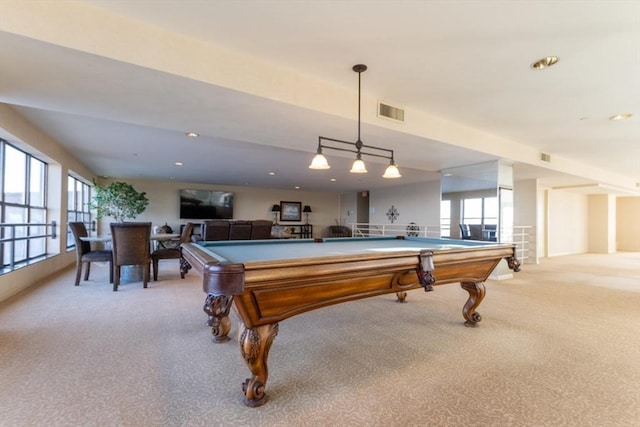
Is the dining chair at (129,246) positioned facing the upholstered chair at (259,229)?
no

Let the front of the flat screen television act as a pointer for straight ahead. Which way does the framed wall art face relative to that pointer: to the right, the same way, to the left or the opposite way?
the same way

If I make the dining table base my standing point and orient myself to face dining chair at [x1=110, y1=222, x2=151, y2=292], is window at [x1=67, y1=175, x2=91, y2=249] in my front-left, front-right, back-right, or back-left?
back-right

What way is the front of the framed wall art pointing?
toward the camera

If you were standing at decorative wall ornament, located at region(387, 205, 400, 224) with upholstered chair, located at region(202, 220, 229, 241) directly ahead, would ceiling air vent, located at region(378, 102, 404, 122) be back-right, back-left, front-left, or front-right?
front-left

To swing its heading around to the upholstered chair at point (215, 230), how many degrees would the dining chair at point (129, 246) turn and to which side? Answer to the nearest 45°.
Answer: approximately 45° to its right

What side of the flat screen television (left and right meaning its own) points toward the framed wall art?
left

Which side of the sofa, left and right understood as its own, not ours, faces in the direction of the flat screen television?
front

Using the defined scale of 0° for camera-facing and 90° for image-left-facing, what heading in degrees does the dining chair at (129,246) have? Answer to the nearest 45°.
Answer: approximately 180°

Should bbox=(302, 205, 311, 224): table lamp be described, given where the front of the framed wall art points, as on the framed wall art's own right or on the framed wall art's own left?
on the framed wall art's own left

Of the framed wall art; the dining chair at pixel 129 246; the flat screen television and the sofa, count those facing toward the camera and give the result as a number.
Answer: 2

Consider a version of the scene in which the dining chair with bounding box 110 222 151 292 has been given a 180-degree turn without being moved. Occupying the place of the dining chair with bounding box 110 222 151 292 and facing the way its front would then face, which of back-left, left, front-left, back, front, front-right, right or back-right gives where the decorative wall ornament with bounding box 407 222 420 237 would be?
left

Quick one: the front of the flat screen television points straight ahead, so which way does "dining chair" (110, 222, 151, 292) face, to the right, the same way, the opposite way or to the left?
the opposite way

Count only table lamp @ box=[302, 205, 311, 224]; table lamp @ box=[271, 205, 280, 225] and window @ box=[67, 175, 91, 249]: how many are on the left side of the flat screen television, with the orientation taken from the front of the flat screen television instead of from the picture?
2
